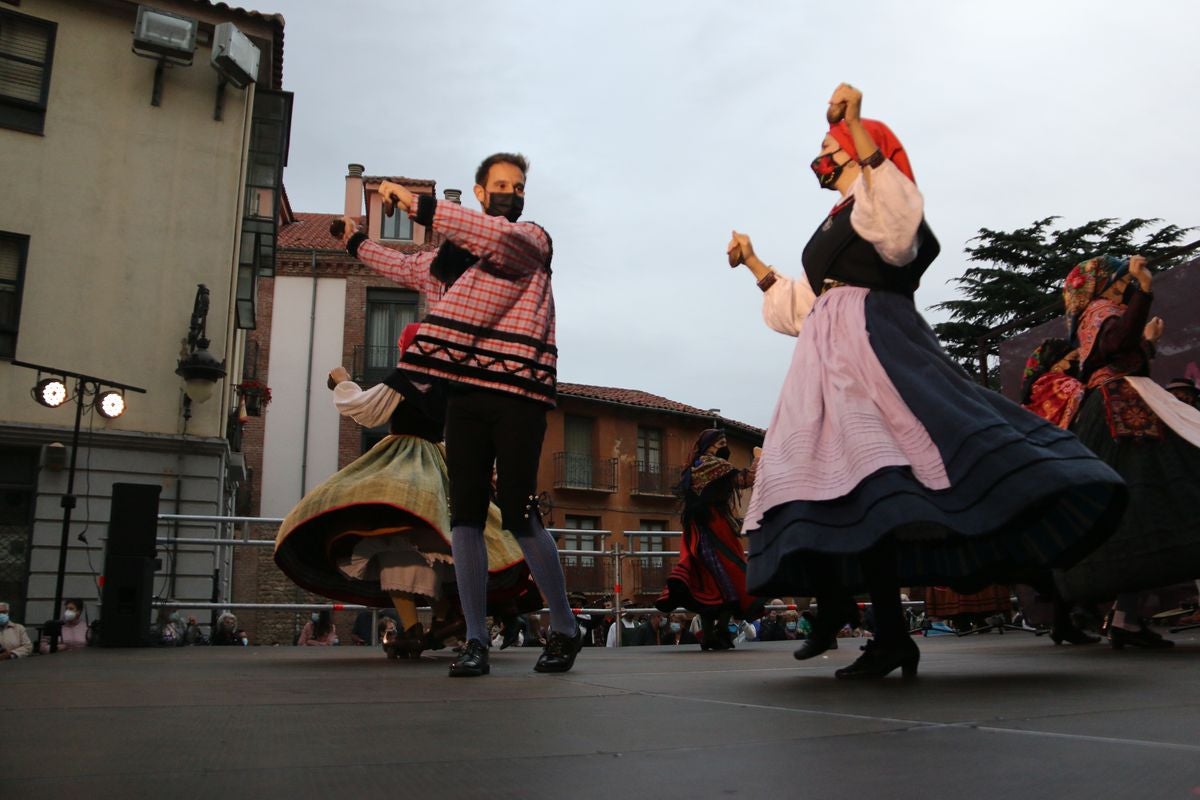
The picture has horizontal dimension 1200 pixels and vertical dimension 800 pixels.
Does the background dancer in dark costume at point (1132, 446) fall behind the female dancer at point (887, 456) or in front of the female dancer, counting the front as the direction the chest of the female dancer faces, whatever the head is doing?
behind

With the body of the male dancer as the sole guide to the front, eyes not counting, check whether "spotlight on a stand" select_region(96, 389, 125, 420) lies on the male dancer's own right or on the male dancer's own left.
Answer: on the male dancer's own right

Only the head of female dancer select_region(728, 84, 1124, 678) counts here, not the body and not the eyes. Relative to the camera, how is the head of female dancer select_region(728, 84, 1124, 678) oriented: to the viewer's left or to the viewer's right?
to the viewer's left

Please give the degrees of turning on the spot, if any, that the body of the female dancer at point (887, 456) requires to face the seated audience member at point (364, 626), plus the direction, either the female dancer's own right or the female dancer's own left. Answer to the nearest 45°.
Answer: approximately 90° to the female dancer's own right

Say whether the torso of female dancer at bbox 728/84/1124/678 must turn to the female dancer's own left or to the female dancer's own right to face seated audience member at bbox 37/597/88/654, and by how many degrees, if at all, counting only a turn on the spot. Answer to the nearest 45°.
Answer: approximately 90° to the female dancer's own right

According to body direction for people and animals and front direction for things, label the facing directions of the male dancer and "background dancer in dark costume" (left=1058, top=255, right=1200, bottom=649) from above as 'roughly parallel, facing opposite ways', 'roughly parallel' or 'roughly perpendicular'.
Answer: roughly perpendicular
